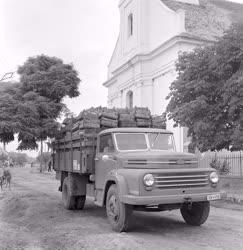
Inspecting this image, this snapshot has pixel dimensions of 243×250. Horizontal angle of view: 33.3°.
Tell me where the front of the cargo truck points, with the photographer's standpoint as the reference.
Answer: facing the viewer and to the right of the viewer

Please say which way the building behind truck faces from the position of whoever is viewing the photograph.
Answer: facing the viewer and to the left of the viewer

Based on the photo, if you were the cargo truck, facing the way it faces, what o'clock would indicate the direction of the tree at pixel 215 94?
The tree is roughly at 8 o'clock from the cargo truck.

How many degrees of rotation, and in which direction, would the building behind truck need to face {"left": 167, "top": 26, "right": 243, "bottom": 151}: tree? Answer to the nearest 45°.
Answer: approximately 45° to its left

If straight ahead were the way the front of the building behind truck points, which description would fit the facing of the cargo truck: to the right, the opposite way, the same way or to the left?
to the left

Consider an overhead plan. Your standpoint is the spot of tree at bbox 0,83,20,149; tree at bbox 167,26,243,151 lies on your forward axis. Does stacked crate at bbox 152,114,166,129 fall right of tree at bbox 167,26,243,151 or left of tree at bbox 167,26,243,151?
right

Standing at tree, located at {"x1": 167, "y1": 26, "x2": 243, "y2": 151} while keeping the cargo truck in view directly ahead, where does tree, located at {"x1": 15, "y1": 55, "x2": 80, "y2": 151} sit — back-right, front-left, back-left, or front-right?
front-right

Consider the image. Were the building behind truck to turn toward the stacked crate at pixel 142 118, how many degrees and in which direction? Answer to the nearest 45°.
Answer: approximately 45° to its left

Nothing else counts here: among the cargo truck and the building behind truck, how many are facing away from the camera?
0

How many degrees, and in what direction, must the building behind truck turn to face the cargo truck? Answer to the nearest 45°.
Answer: approximately 45° to its left
